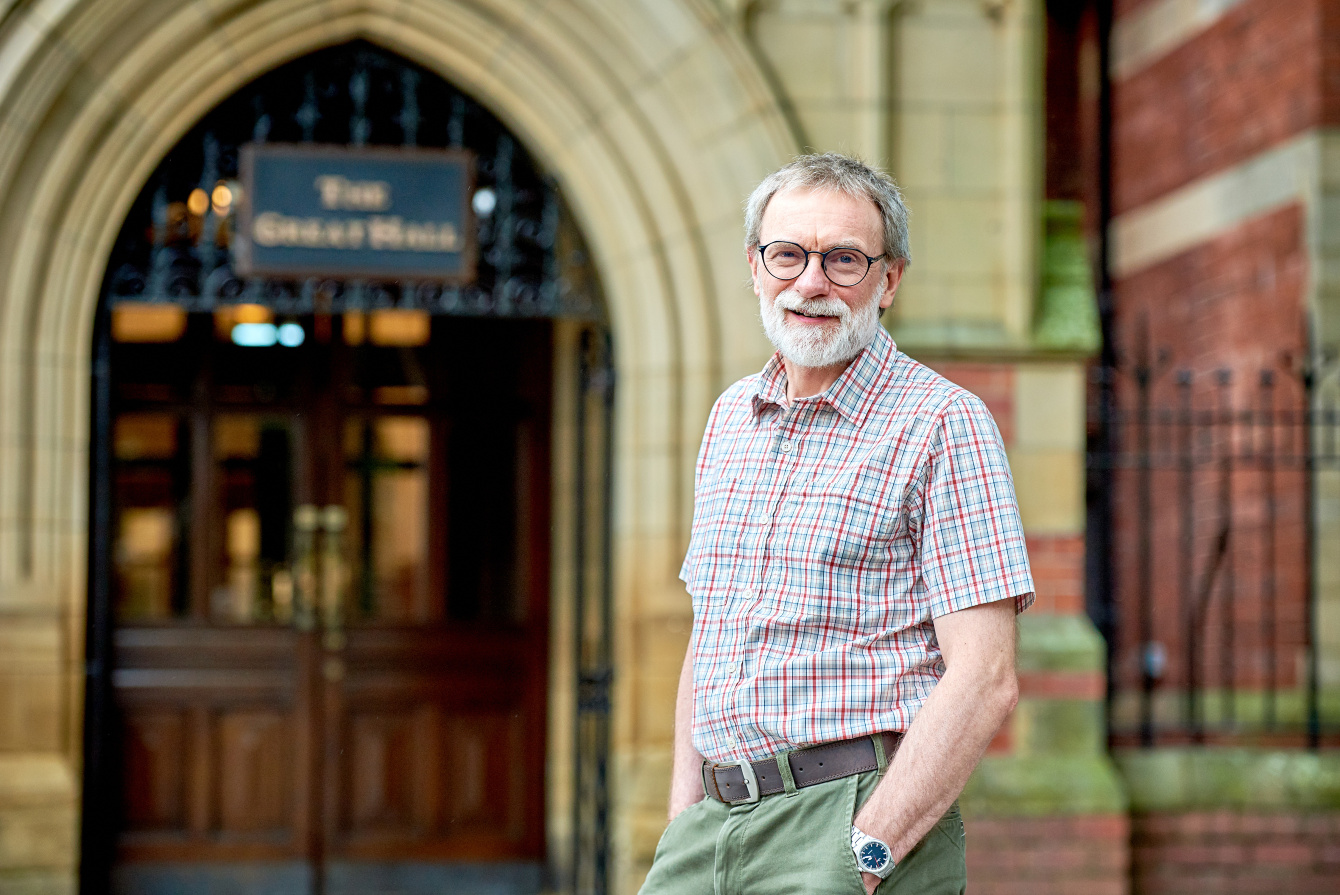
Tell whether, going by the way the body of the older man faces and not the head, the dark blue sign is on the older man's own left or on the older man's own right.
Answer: on the older man's own right

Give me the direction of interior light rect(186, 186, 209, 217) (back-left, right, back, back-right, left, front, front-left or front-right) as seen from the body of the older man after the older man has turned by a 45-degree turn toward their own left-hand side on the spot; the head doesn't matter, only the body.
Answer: back-right

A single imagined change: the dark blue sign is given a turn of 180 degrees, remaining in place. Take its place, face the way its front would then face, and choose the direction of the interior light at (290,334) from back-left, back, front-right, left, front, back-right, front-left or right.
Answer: front

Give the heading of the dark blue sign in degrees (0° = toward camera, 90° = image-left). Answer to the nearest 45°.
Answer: approximately 0°

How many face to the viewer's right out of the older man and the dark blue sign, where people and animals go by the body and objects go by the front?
0

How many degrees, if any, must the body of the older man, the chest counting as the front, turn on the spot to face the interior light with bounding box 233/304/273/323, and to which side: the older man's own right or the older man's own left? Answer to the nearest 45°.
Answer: approximately 90° to the older man's own right

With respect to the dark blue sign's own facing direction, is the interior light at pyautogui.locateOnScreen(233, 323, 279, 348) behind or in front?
behind

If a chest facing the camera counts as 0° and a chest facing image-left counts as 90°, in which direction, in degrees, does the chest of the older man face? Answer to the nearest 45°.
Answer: approximately 45°
